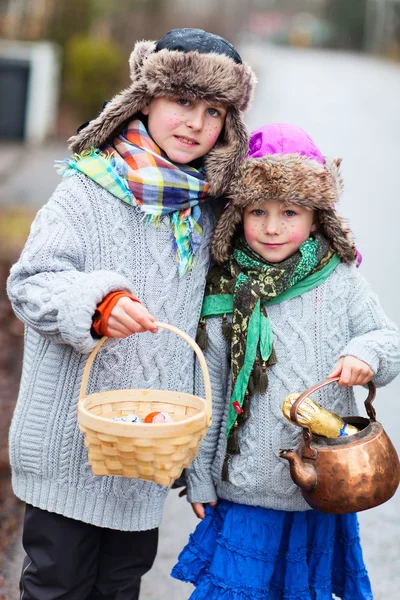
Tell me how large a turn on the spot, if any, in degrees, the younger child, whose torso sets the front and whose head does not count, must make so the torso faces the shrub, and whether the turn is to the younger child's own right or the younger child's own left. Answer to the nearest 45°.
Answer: approximately 180°

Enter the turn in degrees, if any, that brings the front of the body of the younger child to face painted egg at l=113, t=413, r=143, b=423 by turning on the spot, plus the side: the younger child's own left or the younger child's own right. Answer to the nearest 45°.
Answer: approximately 45° to the younger child's own right

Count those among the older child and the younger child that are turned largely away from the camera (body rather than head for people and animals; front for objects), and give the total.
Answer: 0

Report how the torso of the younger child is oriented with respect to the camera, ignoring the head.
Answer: toward the camera

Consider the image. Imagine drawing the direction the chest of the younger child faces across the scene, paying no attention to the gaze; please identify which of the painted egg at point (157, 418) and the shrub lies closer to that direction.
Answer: the painted egg

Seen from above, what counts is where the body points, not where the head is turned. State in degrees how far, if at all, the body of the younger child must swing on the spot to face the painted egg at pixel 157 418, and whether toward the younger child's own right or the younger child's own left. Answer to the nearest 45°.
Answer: approximately 45° to the younger child's own right

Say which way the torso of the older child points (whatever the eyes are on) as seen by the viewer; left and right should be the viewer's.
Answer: facing the viewer and to the right of the viewer
